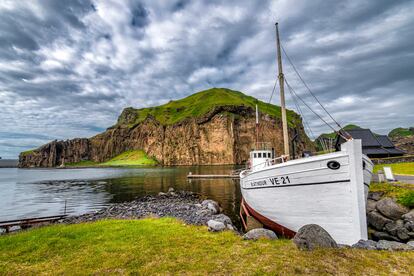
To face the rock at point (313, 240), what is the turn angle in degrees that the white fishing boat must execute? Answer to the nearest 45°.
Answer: approximately 45° to its right

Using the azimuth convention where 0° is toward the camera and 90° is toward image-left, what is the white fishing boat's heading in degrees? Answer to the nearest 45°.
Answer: approximately 315°

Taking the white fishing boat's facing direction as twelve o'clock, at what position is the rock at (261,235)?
The rock is roughly at 4 o'clock from the white fishing boat.

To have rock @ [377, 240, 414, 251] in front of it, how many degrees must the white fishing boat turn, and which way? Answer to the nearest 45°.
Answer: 0° — it already faces it

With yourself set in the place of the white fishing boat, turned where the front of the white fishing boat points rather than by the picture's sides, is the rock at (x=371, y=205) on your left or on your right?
on your left

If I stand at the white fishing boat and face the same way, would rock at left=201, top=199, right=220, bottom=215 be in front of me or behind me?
behind
